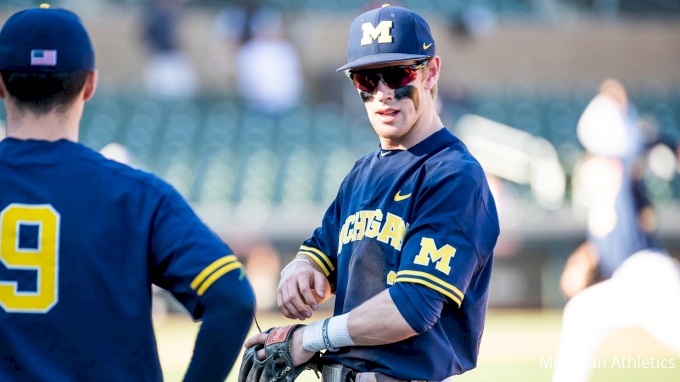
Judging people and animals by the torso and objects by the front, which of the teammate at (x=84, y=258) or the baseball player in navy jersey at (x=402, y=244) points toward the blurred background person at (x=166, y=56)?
the teammate

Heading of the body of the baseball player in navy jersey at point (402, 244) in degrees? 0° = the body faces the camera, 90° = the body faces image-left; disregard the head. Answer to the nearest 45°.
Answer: approximately 45°

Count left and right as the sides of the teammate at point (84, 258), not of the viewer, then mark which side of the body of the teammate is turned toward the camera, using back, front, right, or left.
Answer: back

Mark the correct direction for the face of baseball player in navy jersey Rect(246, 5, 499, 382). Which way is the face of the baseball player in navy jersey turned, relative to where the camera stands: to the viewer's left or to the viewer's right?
to the viewer's left

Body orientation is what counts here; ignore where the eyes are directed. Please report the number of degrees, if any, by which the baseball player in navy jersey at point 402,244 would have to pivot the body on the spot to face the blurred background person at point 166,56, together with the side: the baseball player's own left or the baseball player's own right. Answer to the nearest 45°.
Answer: approximately 135° to the baseball player's own right

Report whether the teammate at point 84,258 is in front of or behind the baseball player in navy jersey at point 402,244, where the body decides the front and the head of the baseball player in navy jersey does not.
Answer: in front

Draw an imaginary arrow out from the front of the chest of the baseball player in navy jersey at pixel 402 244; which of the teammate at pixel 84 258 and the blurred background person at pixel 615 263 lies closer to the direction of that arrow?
the teammate

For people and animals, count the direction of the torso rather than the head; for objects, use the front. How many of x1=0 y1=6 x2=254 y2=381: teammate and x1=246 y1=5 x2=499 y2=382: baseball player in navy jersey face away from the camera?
1

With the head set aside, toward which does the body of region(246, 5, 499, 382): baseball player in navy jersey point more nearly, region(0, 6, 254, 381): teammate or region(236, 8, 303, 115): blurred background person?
the teammate

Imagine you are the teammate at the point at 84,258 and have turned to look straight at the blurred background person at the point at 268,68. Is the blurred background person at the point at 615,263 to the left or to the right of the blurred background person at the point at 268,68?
right

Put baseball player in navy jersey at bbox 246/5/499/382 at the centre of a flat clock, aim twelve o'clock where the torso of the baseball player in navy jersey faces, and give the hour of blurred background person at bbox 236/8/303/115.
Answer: The blurred background person is roughly at 4 o'clock from the baseball player in navy jersey.

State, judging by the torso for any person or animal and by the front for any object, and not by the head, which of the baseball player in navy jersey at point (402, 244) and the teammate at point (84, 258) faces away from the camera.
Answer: the teammate

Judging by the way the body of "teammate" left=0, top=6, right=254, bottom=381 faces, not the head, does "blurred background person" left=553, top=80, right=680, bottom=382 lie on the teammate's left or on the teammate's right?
on the teammate's right
